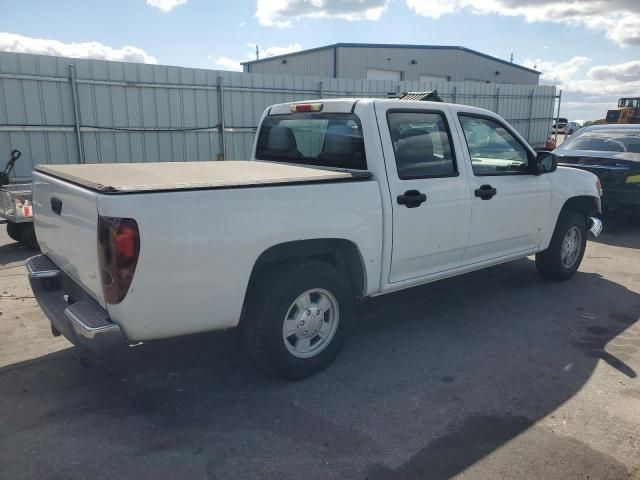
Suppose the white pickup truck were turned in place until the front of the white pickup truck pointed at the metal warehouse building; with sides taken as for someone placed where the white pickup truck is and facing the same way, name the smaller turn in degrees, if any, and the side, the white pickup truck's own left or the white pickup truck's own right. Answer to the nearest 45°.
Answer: approximately 45° to the white pickup truck's own left

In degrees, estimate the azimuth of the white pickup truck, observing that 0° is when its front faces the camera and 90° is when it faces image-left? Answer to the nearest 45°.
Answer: approximately 225°

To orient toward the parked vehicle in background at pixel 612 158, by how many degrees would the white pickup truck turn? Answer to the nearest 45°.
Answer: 0° — it already faces it

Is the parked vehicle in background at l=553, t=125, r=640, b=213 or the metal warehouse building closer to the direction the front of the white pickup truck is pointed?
the parked vehicle in background

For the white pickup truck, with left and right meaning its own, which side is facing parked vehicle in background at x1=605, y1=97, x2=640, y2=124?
front

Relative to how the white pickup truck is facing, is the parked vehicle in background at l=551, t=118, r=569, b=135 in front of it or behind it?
in front
